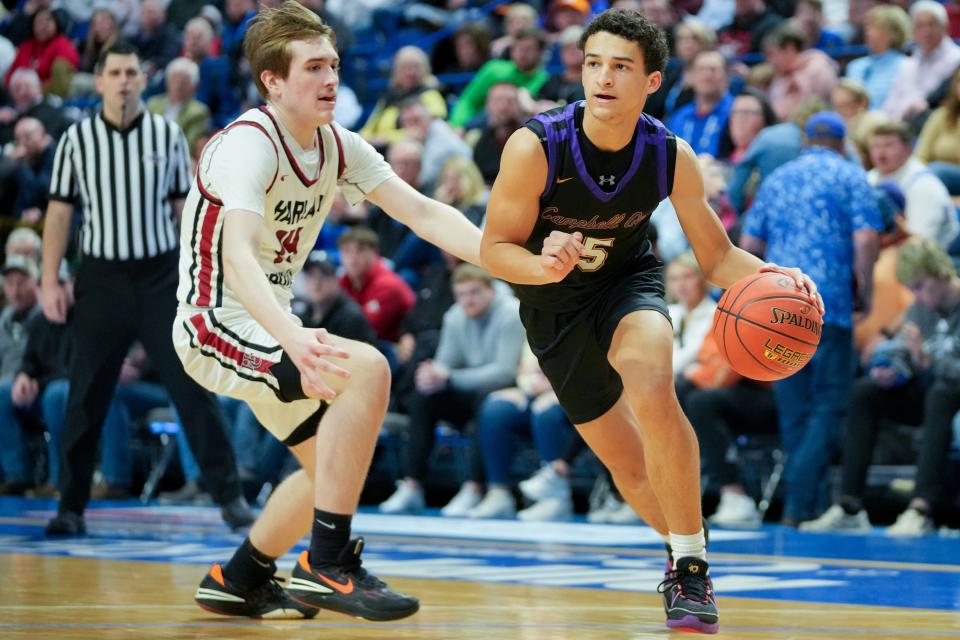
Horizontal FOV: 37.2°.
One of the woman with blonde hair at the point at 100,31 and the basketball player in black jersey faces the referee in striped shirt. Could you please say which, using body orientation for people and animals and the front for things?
the woman with blonde hair

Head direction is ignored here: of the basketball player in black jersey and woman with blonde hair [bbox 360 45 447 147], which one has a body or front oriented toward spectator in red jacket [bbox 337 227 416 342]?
the woman with blonde hair

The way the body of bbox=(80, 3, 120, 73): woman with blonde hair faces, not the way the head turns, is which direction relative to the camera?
toward the camera

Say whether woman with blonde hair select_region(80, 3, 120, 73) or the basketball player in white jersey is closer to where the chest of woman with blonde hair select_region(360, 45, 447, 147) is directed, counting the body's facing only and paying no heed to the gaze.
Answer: the basketball player in white jersey

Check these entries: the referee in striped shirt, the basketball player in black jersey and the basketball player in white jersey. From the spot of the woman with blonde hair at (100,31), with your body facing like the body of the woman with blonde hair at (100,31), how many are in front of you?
3

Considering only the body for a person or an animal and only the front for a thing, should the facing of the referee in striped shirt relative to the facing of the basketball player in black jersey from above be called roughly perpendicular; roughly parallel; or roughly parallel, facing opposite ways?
roughly parallel

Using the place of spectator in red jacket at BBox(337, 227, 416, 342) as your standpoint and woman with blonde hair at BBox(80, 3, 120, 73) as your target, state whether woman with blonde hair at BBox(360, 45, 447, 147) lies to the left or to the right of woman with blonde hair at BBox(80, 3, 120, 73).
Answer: right

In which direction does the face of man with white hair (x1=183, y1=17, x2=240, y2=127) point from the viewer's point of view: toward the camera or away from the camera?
toward the camera

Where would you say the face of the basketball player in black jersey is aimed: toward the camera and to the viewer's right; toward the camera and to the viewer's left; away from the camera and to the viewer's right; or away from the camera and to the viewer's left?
toward the camera and to the viewer's left

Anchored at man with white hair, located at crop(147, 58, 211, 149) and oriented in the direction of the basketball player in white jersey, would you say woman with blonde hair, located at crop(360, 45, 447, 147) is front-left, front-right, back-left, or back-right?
front-left

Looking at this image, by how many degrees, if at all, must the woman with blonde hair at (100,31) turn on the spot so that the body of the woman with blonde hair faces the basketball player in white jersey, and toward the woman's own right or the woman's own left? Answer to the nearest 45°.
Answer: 0° — they already face them

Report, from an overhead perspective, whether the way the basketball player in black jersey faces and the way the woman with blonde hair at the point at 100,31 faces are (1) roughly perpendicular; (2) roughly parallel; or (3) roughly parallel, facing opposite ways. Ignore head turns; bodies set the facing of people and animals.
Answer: roughly parallel

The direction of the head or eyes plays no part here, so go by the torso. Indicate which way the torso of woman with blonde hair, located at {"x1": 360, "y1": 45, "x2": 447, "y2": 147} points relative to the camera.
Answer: toward the camera

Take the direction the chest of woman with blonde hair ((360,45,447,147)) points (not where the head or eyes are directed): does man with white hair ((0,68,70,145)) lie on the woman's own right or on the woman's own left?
on the woman's own right

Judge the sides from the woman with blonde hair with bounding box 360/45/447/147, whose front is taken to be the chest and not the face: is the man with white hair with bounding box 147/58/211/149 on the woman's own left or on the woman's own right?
on the woman's own right

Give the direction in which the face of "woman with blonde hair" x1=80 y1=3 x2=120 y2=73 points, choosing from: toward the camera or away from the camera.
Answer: toward the camera

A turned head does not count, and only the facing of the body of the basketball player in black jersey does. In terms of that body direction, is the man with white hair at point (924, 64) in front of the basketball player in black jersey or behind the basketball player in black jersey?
behind

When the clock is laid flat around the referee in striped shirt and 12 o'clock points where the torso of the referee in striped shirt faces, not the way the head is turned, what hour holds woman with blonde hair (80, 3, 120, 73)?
The woman with blonde hair is roughly at 6 o'clock from the referee in striped shirt.
